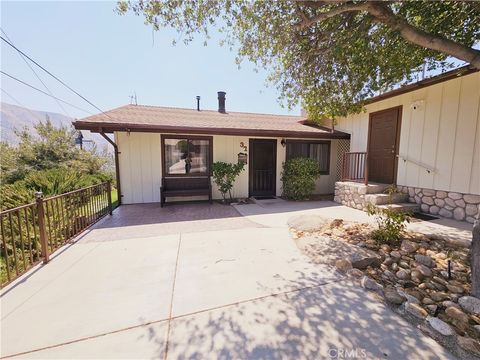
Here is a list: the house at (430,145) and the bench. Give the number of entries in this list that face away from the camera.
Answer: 0

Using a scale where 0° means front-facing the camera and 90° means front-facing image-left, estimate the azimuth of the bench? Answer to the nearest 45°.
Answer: approximately 0°

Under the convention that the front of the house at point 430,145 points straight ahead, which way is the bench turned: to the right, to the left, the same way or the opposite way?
to the left

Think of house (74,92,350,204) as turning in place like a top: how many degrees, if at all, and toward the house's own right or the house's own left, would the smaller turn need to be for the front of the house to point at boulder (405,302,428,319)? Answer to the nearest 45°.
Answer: approximately 45° to the house's own left

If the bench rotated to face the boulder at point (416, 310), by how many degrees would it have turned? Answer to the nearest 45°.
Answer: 0° — it already faces it

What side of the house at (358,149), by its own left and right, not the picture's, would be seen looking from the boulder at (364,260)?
front

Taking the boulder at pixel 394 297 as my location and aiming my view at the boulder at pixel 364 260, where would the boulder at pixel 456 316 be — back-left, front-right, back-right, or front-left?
back-right

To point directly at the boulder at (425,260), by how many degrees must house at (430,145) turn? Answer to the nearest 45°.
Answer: approximately 45° to its left

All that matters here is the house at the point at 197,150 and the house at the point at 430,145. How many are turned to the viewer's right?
0

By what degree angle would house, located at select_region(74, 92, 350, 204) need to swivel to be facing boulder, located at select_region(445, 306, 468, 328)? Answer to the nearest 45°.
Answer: approximately 45° to its left

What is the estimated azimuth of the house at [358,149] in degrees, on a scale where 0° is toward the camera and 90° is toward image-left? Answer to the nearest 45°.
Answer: approximately 0°

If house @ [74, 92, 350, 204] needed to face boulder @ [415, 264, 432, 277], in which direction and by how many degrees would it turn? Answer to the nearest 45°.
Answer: approximately 45° to its left

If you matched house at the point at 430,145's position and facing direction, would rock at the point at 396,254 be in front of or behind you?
in front

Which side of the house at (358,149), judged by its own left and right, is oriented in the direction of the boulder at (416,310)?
front
